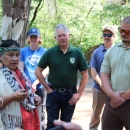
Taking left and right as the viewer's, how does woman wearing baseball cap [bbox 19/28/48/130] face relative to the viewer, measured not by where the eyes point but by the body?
facing the viewer

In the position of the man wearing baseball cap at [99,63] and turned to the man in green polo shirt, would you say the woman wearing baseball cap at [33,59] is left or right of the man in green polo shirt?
right

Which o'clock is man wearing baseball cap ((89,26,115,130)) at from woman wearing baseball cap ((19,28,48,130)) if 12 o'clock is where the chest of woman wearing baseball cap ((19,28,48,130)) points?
man wearing baseball cap ((89,26,115,130)) is roughly at 9 o'clock from woman wearing baseball cap ((19,28,48,130)).

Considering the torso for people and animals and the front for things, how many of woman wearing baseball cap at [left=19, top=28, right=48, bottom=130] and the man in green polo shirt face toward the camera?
2

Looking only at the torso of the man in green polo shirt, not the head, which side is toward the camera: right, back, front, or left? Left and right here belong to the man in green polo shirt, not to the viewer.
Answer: front

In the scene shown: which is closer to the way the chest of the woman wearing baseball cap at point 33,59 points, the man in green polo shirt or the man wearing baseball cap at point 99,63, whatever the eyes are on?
the man in green polo shirt

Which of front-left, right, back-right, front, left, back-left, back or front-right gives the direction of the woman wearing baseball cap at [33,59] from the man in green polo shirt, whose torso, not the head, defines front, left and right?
back-right

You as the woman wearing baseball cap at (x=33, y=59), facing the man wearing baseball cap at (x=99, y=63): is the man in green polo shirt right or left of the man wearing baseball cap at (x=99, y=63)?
right

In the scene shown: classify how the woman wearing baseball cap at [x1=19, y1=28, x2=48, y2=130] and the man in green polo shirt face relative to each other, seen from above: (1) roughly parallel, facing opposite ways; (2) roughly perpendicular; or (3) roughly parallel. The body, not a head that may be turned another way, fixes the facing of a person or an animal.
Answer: roughly parallel

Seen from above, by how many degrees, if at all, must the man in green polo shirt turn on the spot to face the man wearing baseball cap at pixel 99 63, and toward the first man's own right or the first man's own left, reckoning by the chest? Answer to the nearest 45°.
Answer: approximately 135° to the first man's own left
